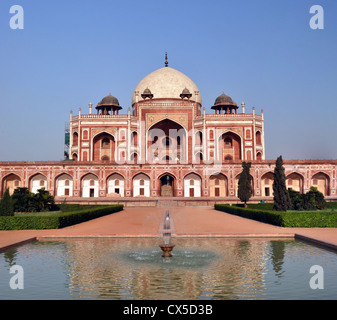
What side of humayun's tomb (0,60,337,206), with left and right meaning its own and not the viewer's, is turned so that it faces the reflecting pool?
front

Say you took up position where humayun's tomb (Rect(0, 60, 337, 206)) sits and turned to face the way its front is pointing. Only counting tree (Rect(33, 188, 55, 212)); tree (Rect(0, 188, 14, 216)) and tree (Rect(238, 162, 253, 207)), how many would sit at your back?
0

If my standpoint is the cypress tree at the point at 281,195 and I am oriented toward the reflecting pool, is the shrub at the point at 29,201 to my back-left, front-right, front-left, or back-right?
front-right

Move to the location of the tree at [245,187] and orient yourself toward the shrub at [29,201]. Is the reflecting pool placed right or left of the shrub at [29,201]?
left

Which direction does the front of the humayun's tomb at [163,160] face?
toward the camera

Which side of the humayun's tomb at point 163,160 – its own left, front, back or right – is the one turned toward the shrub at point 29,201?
front

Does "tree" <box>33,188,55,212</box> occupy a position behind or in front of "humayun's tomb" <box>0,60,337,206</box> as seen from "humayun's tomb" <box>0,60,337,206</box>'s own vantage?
in front
